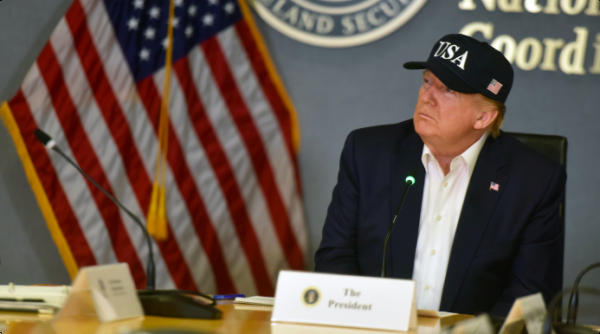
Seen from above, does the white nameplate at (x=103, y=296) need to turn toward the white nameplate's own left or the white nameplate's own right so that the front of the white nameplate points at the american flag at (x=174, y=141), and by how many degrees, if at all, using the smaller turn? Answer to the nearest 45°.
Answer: approximately 135° to the white nameplate's own left

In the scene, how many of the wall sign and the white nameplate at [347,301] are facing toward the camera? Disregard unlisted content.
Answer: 2

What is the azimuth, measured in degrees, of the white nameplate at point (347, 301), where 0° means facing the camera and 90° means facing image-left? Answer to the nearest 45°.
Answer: approximately 0°

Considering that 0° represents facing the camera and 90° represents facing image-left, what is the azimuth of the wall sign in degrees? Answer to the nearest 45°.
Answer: approximately 0°

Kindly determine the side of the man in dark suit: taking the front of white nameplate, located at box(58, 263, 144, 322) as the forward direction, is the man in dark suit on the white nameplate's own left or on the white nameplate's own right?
on the white nameplate's own left

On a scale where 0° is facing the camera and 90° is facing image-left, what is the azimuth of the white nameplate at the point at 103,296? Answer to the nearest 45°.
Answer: approximately 315°

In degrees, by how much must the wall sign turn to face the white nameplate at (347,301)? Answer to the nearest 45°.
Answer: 0° — it already faces it

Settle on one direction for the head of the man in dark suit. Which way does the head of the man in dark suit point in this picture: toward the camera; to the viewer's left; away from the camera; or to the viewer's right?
to the viewer's left
